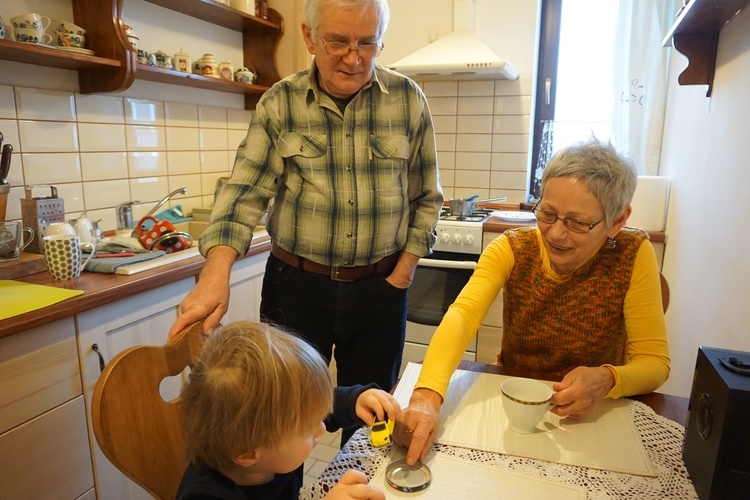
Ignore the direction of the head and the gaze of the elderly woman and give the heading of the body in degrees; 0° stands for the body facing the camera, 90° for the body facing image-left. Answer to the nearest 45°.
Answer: approximately 45°

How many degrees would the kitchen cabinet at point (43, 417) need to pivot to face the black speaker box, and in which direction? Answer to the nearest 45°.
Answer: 0° — it already faces it

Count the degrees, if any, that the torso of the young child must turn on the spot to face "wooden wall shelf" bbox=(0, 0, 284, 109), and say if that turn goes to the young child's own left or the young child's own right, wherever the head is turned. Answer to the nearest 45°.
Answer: approximately 90° to the young child's own left

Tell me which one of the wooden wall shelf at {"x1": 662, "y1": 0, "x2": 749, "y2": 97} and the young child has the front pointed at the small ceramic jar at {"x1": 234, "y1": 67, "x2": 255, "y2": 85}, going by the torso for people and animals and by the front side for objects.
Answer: the wooden wall shelf

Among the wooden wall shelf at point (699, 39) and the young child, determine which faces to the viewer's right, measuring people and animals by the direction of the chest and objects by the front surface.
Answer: the young child

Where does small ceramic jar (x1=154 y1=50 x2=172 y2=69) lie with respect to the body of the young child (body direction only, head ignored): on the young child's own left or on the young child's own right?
on the young child's own left

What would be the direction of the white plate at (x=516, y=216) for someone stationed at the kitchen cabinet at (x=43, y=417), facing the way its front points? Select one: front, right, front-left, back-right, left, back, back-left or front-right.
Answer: front-left

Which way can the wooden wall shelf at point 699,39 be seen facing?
to the viewer's left

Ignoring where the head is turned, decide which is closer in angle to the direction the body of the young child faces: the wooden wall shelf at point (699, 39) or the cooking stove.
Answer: the wooden wall shelf

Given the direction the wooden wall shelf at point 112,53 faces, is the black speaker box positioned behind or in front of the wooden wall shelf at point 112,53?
in front

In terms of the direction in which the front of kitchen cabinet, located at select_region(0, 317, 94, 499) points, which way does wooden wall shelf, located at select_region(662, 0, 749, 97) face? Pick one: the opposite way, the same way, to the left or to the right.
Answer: the opposite way

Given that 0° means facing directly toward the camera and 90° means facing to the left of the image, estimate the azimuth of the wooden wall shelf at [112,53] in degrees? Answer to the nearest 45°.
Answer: approximately 315°

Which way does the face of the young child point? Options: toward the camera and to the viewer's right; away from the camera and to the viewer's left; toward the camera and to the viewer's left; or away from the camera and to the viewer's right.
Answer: away from the camera and to the viewer's right

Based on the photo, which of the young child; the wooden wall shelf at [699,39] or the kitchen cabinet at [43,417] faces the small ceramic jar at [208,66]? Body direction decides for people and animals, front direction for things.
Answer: the wooden wall shelf
